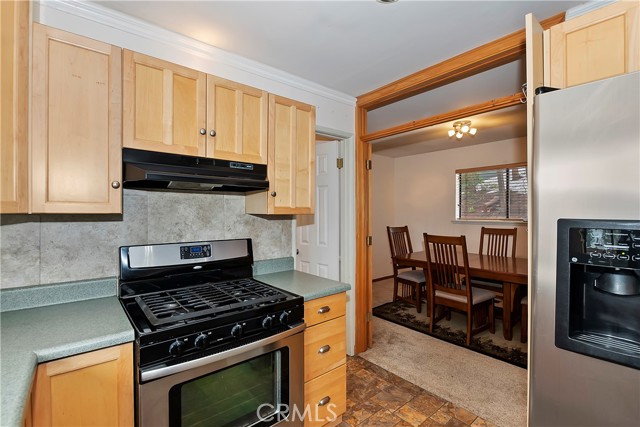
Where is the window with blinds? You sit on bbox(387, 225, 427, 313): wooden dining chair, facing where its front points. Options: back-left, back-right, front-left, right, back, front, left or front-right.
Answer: left

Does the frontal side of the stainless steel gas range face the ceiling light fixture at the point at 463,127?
no

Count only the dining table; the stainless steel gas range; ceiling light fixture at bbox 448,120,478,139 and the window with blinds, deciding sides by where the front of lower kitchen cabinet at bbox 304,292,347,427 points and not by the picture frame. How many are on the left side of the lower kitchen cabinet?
3

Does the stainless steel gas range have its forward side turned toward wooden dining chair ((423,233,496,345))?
no

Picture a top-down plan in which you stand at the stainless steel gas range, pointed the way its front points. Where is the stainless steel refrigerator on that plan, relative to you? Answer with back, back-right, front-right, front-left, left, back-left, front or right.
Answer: front

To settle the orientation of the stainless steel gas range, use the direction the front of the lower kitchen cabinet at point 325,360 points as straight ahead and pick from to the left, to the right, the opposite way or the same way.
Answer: the same way

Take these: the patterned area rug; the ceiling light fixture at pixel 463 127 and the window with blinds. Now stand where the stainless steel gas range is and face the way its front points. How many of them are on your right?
0

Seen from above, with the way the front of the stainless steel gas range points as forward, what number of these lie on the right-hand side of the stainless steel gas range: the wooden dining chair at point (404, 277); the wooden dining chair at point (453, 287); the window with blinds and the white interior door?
0

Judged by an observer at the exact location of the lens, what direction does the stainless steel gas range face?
facing the viewer and to the right of the viewer

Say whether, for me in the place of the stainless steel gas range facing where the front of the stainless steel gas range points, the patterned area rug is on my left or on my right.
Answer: on my left

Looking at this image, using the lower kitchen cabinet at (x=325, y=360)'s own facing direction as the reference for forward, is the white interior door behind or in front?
behind

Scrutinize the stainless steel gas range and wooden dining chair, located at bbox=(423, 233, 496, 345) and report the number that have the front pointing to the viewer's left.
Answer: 0

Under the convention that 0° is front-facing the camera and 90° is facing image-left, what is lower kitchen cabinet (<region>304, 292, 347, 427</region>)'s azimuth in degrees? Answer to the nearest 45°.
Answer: approximately 315°

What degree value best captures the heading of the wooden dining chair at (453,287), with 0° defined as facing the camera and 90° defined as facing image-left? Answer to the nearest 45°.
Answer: approximately 225°

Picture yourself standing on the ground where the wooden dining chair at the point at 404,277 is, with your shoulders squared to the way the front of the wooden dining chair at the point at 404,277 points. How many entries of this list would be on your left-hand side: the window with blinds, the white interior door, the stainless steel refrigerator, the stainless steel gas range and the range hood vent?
1

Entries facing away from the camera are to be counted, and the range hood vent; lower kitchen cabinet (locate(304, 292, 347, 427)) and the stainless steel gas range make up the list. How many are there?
0

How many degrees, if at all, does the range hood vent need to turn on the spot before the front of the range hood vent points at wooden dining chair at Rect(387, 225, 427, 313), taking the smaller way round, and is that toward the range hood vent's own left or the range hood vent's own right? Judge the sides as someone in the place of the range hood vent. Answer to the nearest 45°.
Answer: approximately 90° to the range hood vent's own left
